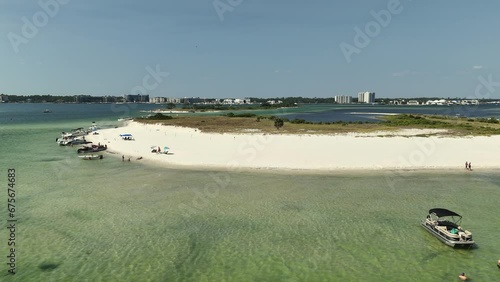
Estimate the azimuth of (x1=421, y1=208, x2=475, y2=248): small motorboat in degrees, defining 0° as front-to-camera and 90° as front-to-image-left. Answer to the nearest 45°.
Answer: approximately 315°
